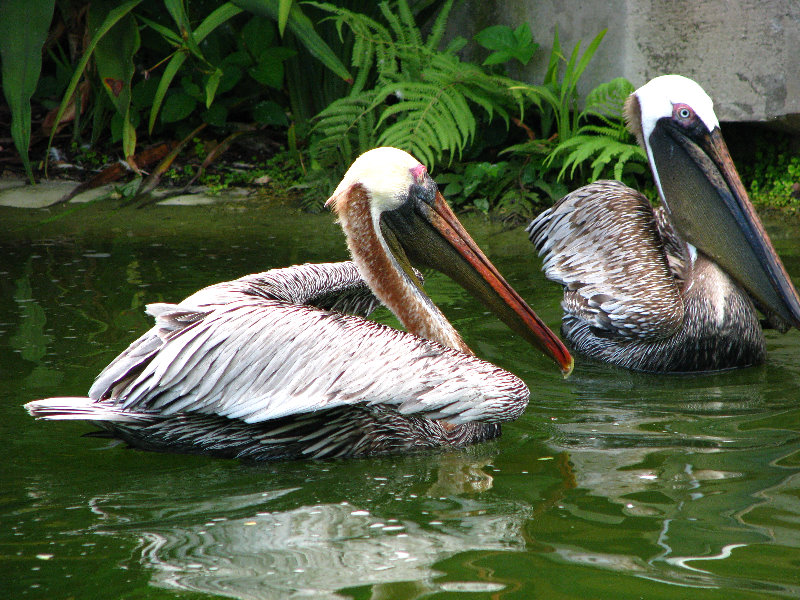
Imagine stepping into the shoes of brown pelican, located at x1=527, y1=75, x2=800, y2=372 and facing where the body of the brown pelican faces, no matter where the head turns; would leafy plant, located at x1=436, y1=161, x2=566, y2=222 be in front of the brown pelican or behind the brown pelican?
behind

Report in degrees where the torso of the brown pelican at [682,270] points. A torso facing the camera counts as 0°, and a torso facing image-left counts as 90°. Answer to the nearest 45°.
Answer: approximately 315°

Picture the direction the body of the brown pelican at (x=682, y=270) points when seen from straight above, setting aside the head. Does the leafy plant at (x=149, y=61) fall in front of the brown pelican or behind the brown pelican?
behind

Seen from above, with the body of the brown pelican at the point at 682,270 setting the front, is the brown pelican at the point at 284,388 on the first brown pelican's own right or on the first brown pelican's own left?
on the first brown pelican's own right

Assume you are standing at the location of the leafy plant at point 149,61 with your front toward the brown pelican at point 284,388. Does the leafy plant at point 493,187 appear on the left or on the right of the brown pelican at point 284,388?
left

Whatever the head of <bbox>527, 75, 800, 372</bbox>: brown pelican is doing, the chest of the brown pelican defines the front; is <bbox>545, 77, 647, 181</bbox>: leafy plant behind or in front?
behind

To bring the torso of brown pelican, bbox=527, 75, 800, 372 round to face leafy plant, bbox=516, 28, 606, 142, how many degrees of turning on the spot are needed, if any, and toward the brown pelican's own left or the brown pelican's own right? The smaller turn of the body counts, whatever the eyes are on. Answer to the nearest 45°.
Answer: approximately 135° to the brown pelican's own left
